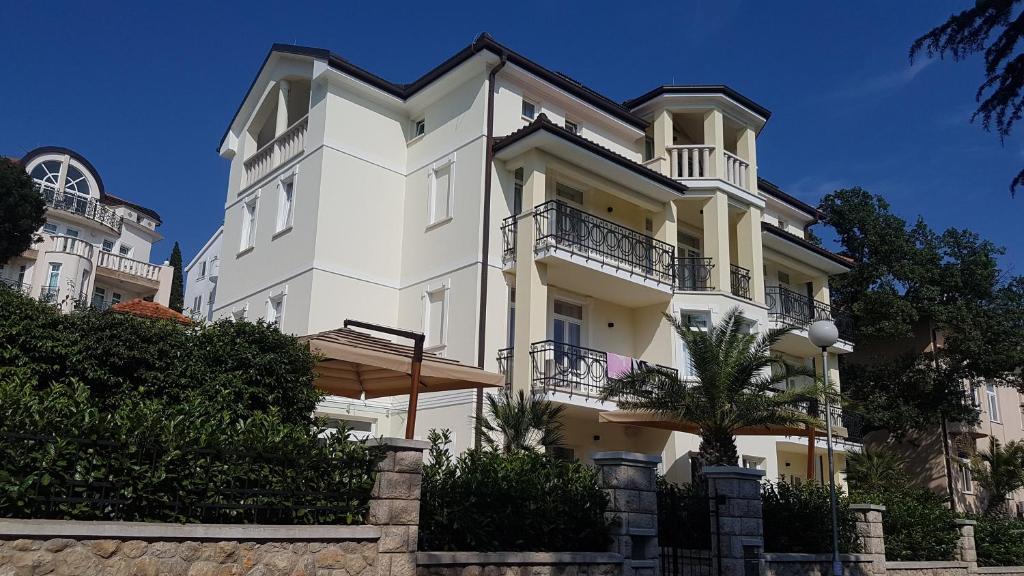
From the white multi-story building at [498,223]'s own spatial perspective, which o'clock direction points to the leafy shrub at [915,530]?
The leafy shrub is roughly at 11 o'clock from the white multi-story building.

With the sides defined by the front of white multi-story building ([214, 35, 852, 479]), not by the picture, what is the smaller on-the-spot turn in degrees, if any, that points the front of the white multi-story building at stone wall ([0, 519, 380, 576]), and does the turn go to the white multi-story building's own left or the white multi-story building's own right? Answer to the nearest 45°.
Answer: approximately 45° to the white multi-story building's own right

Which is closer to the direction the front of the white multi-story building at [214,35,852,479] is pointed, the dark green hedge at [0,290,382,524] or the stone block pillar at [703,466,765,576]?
the stone block pillar

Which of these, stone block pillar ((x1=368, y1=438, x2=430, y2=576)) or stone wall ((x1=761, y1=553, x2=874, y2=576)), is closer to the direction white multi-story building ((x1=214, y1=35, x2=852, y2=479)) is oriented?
the stone wall

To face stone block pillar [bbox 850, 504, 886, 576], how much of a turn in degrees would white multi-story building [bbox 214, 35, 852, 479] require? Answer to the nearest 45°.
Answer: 0° — it already faces it

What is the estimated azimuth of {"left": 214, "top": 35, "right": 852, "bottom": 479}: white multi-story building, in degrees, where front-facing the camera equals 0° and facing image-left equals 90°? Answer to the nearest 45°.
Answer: approximately 315°

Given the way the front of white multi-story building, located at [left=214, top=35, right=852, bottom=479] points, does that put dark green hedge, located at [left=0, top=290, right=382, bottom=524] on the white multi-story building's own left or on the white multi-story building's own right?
on the white multi-story building's own right

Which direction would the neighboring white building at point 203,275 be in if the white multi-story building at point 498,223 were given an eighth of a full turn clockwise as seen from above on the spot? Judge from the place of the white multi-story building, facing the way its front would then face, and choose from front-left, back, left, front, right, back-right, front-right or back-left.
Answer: back-right

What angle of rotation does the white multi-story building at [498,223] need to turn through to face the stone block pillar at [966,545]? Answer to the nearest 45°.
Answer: approximately 45° to its left

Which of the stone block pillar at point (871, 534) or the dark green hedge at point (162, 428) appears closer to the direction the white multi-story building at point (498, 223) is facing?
the stone block pillar

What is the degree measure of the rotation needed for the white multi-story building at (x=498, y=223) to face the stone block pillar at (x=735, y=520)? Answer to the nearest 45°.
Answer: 0° — it already faces it

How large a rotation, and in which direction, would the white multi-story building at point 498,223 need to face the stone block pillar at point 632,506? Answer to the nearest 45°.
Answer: approximately 45° to its right

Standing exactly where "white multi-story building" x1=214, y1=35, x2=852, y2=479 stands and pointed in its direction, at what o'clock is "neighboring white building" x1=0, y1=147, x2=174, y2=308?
The neighboring white building is roughly at 6 o'clock from the white multi-story building.

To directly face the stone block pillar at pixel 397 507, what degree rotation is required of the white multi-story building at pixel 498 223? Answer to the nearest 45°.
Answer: approximately 45° to its right
